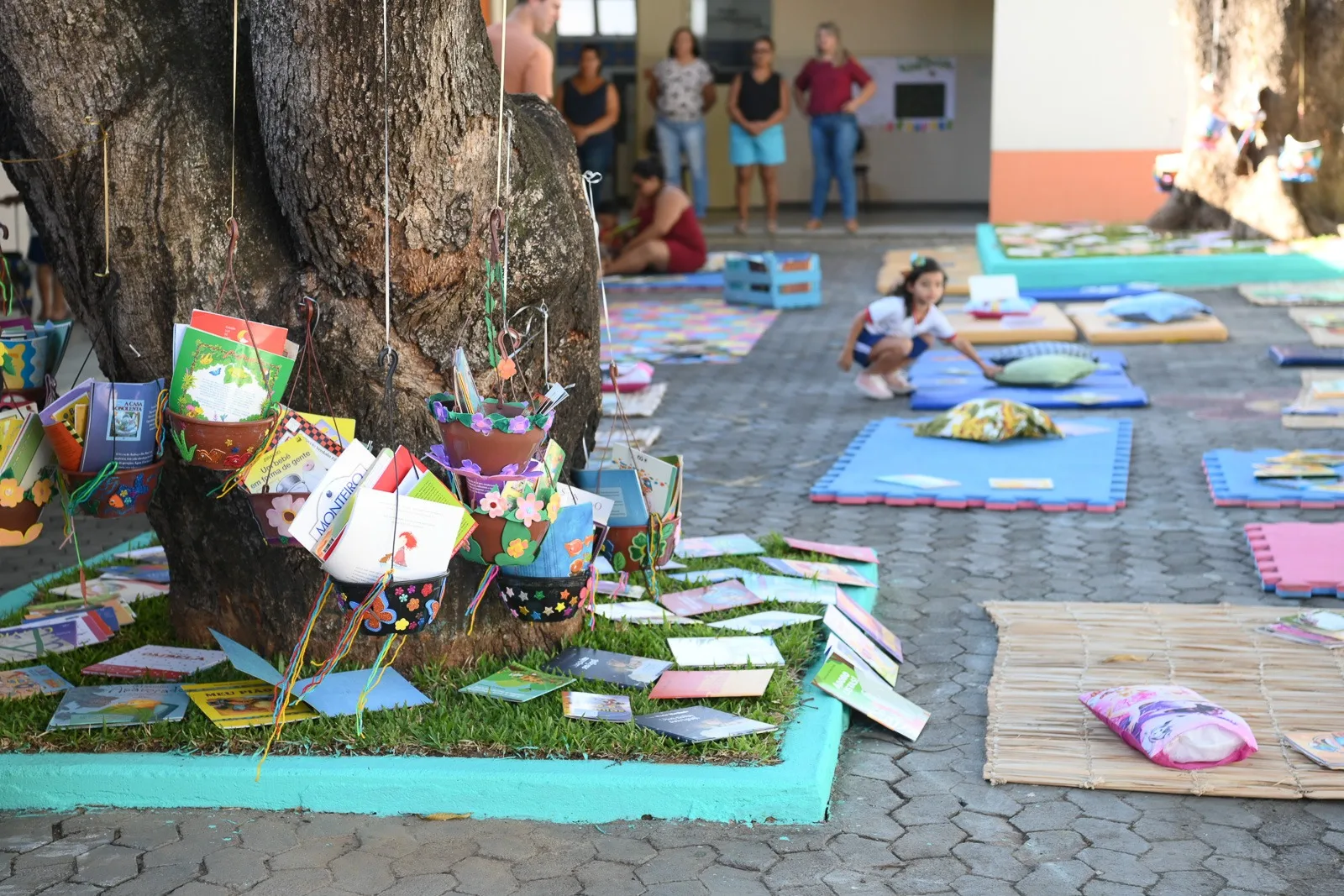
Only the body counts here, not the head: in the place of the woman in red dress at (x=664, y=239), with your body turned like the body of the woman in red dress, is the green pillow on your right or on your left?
on your left

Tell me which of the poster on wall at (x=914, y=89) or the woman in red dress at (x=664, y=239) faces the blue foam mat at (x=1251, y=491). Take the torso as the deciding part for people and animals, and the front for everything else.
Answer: the poster on wall

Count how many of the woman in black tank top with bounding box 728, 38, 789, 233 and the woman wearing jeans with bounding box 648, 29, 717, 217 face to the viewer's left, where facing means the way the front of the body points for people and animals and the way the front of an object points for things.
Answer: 0

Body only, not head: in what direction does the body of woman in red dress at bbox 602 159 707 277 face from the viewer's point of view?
to the viewer's left

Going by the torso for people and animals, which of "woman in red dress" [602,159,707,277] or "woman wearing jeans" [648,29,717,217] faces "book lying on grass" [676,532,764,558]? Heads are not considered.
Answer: the woman wearing jeans

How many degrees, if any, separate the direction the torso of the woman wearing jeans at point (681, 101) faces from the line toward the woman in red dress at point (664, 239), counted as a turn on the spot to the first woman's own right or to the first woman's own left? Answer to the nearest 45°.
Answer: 0° — they already face them

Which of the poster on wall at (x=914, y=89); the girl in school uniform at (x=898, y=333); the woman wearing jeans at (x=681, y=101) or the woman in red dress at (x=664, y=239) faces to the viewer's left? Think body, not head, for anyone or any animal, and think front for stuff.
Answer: the woman in red dress

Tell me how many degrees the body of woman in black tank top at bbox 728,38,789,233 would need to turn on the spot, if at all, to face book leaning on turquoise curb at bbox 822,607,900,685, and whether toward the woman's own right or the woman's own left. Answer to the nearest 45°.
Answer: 0° — they already face it
